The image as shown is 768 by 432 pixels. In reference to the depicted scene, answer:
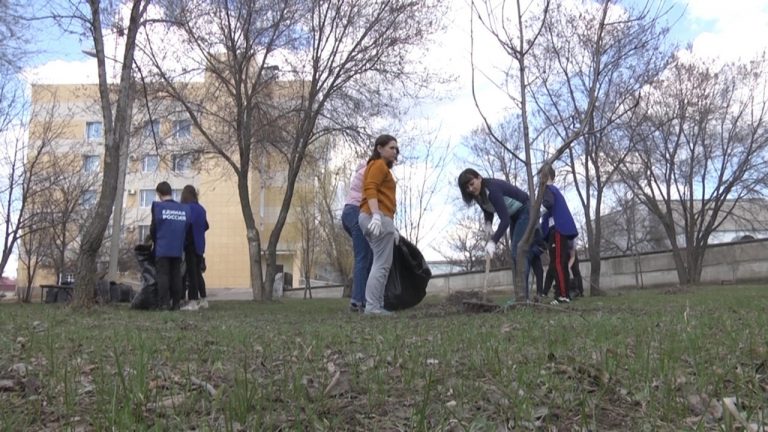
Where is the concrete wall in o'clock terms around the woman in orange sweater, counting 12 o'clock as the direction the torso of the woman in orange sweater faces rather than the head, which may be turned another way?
The concrete wall is roughly at 10 o'clock from the woman in orange sweater.

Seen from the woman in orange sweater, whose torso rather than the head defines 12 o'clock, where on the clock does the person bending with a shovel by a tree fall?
The person bending with a shovel by a tree is roughly at 11 o'clock from the woman in orange sweater.

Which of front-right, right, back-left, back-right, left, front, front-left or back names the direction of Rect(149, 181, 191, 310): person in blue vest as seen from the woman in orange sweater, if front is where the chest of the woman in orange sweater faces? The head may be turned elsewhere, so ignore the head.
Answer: back-left

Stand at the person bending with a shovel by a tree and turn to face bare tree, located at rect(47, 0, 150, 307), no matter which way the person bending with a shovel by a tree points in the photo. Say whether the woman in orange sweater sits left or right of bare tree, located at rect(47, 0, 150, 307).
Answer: left

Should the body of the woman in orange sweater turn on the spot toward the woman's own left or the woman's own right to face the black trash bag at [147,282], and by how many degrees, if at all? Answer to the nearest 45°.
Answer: approximately 135° to the woman's own left

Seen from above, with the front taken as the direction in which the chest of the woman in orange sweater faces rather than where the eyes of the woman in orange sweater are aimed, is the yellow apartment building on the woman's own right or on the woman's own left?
on the woman's own left

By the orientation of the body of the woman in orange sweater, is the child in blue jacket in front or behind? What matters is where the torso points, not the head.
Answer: in front

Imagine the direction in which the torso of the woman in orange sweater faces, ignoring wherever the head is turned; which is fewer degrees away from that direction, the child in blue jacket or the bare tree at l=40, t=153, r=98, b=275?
the child in blue jacket

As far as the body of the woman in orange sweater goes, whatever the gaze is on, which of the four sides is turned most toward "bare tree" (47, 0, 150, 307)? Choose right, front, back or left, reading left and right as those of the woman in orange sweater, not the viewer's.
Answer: back

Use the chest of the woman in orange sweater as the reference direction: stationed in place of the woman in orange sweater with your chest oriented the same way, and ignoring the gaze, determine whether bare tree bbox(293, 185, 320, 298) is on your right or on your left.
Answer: on your left

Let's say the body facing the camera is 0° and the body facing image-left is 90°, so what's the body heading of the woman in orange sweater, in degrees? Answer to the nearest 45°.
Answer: approximately 270°
